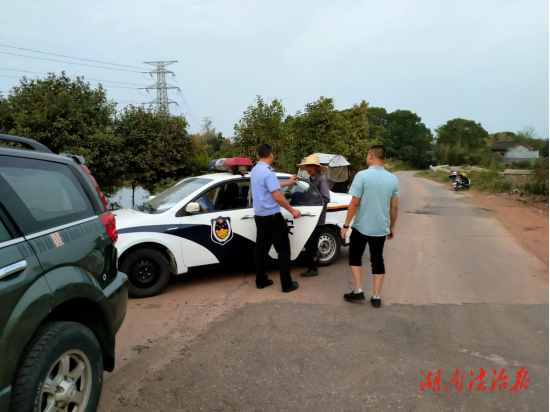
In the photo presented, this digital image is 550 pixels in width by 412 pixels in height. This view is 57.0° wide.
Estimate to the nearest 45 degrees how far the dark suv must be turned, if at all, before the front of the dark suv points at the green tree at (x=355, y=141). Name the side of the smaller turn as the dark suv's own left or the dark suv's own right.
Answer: approximately 180°

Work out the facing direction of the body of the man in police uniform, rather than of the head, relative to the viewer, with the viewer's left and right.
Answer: facing away from the viewer and to the right of the viewer

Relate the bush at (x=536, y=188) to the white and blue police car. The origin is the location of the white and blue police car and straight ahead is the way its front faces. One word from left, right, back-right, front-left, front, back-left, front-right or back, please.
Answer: back

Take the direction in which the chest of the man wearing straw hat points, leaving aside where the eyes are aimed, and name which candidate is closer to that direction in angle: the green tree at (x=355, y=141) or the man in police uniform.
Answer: the man in police uniform

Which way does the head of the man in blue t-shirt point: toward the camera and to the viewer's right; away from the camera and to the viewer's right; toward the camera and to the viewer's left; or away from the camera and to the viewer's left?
away from the camera and to the viewer's left

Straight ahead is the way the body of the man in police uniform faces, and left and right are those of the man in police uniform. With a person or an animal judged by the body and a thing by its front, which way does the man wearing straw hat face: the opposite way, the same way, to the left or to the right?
the opposite way

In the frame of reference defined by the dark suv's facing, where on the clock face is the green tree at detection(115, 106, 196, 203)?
The green tree is roughly at 5 o'clock from the dark suv.

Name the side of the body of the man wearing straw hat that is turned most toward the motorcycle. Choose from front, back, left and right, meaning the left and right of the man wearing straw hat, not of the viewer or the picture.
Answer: back

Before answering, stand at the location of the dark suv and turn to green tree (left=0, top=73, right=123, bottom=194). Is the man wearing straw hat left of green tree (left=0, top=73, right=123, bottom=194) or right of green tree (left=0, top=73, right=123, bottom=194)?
right

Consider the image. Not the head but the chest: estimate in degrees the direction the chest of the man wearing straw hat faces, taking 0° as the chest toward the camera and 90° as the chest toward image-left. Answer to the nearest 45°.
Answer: approximately 45°

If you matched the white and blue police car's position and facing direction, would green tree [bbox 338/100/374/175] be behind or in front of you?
behind
